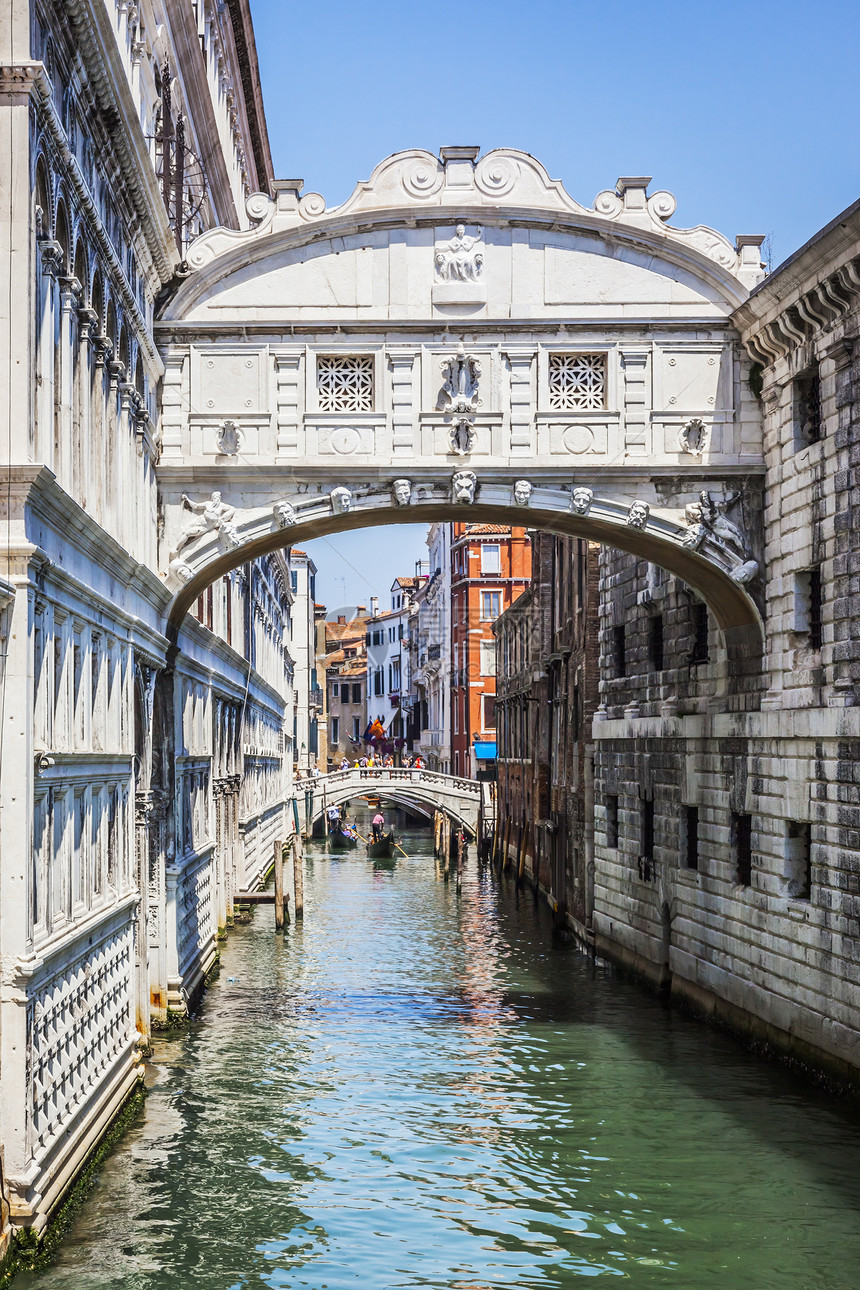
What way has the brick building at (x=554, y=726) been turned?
to the viewer's left
